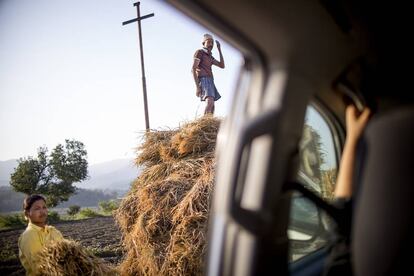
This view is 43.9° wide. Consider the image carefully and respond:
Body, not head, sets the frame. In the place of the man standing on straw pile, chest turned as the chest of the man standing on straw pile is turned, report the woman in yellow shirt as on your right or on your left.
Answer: on your right

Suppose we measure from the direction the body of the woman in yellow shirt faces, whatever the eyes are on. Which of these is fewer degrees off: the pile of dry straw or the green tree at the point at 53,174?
the pile of dry straw

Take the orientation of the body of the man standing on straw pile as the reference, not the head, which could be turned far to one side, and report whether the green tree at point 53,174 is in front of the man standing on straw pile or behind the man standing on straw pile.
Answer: behind

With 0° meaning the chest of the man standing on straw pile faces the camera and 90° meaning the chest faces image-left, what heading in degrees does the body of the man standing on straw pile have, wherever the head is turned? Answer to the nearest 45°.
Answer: approximately 315°

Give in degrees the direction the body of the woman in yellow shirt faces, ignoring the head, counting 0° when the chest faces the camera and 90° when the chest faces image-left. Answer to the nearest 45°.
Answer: approximately 315°

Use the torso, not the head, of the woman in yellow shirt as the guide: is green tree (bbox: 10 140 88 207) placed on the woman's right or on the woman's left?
on the woman's left
